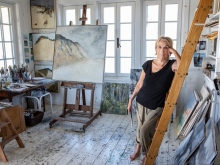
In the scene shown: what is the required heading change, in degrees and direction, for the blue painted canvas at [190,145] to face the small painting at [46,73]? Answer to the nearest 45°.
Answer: approximately 90° to its right

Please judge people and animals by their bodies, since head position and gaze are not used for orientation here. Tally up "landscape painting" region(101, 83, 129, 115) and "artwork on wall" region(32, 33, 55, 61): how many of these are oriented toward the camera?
2

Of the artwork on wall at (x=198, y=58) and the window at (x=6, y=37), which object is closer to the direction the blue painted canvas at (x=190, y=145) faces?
the window

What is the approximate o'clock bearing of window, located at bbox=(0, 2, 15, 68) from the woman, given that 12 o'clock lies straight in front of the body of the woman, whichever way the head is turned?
The window is roughly at 4 o'clock from the woman.

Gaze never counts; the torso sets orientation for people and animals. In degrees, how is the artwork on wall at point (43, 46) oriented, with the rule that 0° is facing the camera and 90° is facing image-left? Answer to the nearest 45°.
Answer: approximately 0°

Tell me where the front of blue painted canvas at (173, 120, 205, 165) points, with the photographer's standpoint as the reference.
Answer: facing the viewer and to the left of the viewer

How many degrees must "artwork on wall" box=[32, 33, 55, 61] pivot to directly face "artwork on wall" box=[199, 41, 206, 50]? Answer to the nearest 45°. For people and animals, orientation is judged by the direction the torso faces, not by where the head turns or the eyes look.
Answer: approximately 45° to its left

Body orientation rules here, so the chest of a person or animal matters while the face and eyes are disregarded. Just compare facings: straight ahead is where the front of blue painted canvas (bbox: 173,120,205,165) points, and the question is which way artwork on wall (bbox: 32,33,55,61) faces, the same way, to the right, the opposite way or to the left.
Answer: to the left
